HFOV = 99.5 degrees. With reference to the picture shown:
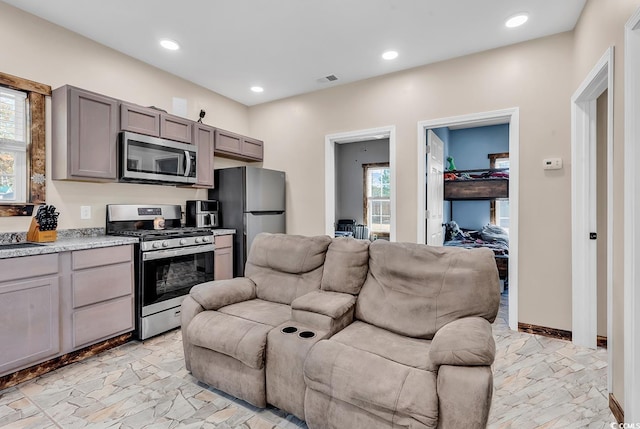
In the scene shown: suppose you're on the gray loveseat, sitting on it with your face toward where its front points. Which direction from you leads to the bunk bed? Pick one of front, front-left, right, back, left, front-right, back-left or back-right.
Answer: back

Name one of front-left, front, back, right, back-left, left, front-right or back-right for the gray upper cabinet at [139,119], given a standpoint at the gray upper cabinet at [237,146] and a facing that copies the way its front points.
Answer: right

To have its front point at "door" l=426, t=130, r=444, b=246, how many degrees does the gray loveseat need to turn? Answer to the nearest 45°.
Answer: approximately 180°

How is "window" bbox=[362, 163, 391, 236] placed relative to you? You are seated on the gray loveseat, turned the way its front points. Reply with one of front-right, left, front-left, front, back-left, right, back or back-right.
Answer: back-right

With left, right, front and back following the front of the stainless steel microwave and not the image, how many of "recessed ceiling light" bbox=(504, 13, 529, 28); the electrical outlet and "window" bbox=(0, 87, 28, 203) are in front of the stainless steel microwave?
1

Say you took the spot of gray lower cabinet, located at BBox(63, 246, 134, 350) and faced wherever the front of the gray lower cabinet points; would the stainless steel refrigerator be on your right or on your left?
on your left

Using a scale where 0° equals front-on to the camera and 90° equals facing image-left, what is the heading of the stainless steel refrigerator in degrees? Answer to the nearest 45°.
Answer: approximately 315°

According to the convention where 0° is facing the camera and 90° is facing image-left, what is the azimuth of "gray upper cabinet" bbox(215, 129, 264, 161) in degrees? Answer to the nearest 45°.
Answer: approximately 315°

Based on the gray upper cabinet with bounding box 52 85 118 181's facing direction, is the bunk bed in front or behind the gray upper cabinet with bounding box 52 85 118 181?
in front

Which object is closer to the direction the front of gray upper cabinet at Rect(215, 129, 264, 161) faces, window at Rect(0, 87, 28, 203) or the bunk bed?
the bunk bed
